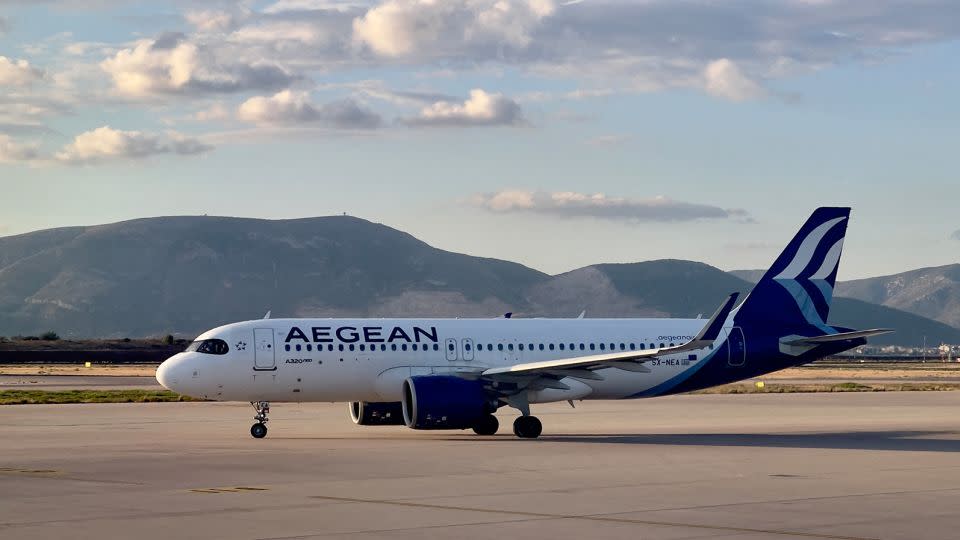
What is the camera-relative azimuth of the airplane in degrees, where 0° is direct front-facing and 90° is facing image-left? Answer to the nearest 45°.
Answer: approximately 90°
